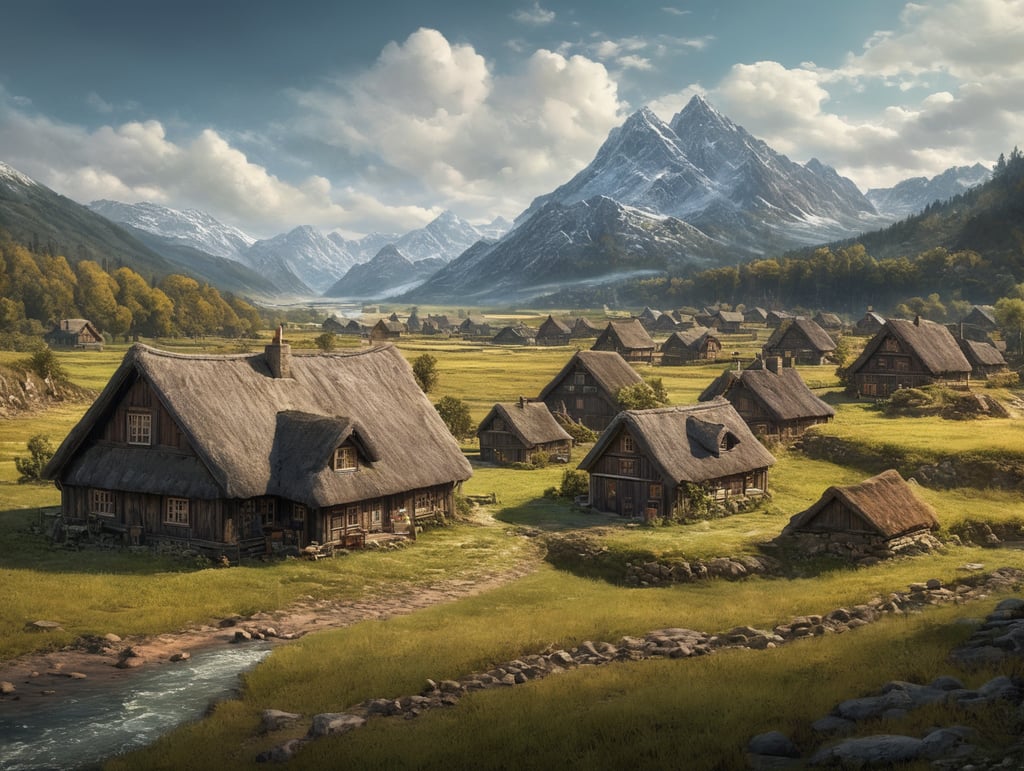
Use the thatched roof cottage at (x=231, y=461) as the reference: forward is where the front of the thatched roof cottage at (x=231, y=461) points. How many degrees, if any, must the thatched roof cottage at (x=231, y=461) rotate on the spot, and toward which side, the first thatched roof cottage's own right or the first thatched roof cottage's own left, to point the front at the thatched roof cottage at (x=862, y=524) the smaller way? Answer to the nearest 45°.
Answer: approximately 45° to the first thatched roof cottage's own left

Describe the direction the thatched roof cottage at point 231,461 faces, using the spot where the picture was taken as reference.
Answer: facing the viewer and to the right of the viewer

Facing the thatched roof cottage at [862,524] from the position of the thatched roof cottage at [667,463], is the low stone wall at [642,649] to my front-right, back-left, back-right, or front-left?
front-right

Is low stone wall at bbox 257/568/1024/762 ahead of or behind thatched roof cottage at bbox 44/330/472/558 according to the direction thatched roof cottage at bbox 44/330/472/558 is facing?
ahead

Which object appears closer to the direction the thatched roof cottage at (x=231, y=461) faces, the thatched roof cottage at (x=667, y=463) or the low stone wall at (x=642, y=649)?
the low stone wall

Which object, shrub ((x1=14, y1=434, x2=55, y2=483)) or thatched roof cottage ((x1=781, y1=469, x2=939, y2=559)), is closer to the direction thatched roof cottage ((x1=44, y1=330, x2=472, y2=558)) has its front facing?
the thatched roof cottage

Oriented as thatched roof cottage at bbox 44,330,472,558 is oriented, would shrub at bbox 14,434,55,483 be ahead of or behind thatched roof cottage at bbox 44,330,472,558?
behind
